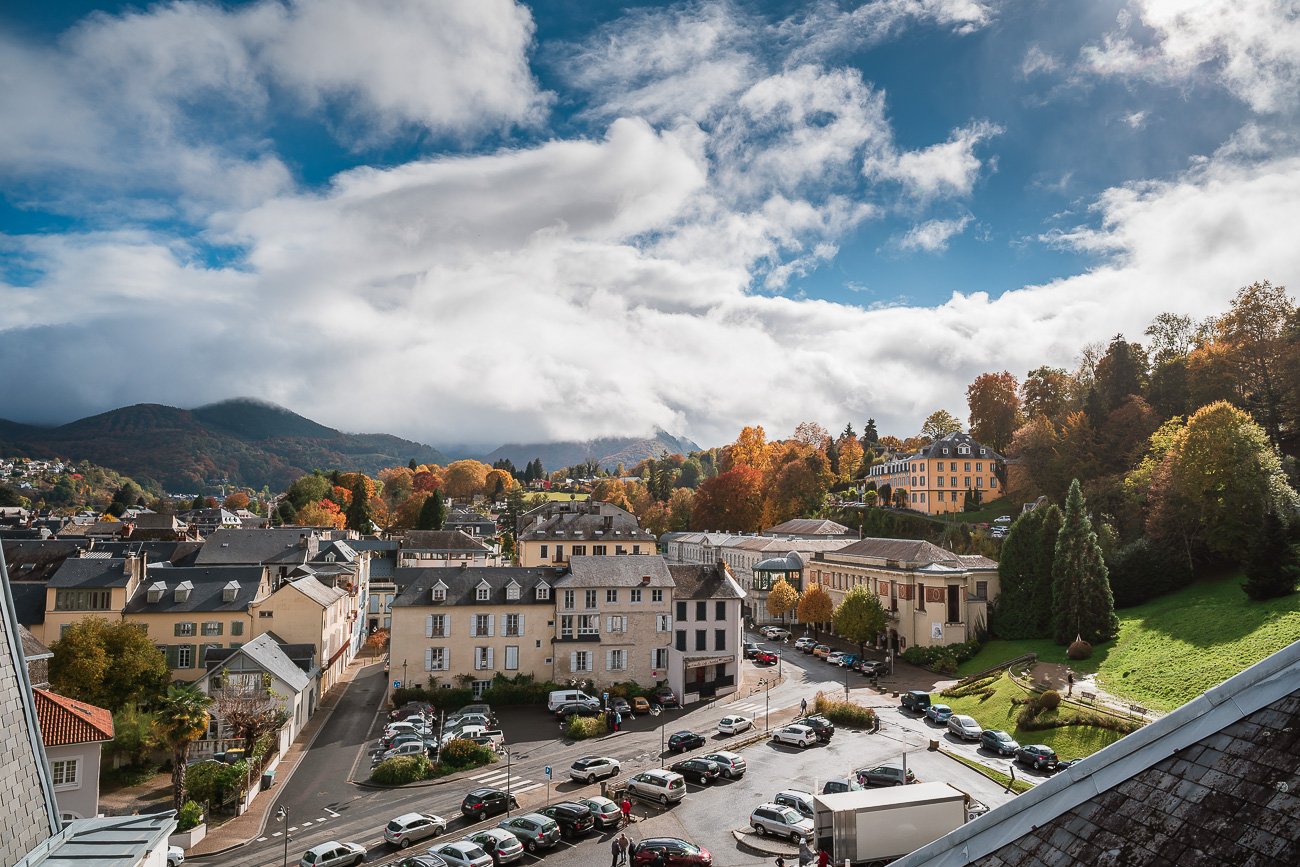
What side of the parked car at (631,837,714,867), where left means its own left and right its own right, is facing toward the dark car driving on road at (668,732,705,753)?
left

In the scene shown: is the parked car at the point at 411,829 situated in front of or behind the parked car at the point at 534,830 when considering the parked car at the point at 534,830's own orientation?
in front

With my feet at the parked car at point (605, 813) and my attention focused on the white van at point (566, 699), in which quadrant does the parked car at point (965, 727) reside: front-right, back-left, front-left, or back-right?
front-right

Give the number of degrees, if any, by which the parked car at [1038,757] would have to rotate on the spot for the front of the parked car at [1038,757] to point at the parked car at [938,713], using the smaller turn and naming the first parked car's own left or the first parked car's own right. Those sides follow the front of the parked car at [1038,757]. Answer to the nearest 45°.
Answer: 0° — it already faces it

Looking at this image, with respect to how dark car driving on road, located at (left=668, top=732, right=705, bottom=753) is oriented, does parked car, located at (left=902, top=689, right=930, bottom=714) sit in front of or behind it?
in front

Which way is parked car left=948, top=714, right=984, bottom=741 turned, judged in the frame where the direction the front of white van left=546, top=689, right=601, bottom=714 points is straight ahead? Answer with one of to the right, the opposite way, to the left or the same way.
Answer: to the right

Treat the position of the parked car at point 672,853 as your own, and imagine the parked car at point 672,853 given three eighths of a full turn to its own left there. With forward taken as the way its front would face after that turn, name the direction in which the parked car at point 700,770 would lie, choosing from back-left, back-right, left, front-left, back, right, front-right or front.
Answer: front-right

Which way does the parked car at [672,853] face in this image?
to the viewer's right
